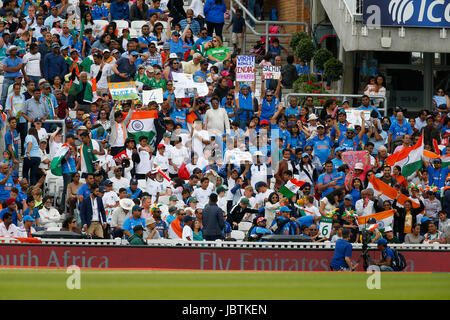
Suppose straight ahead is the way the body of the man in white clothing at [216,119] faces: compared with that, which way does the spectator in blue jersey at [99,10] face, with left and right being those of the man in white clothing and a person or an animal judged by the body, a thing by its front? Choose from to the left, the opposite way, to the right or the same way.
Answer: the same way

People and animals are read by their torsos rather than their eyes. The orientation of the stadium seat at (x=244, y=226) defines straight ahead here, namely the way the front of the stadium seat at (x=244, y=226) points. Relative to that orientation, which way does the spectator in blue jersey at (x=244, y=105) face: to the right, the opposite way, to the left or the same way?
the same way

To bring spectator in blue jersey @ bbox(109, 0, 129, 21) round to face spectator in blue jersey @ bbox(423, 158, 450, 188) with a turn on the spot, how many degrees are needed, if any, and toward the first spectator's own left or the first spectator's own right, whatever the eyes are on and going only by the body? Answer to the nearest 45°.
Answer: approximately 45° to the first spectator's own left

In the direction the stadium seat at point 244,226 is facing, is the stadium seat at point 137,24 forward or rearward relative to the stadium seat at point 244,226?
rearward

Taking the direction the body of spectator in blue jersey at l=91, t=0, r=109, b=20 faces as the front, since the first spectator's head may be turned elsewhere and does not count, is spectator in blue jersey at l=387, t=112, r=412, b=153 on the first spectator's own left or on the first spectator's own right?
on the first spectator's own left

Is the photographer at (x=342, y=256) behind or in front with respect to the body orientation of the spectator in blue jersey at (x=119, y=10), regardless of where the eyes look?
in front

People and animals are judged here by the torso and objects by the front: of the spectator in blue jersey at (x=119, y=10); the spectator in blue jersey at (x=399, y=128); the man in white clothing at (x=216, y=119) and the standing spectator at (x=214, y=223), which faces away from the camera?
the standing spectator

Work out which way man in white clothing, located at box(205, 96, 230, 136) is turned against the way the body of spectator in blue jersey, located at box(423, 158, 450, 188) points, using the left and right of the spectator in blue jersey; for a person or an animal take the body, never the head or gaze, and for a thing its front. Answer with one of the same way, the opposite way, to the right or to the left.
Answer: the same way

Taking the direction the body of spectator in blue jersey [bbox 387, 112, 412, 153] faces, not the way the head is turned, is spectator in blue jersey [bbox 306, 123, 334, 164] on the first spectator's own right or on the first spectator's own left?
on the first spectator's own right

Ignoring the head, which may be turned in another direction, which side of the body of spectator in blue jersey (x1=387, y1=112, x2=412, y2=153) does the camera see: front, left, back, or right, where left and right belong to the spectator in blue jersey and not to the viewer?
front

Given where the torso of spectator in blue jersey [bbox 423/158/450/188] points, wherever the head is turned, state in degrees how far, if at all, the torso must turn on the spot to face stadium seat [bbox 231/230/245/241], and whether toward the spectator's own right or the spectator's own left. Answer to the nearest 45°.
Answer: approximately 45° to the spectator's own right

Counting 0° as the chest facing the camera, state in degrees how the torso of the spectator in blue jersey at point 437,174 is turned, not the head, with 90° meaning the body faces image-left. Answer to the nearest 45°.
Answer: approximately 0°

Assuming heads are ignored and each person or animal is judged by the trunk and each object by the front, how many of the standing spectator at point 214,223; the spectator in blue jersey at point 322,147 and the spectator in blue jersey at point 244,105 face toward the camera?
2

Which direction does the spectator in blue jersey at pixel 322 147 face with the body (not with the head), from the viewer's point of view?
toward the camera
